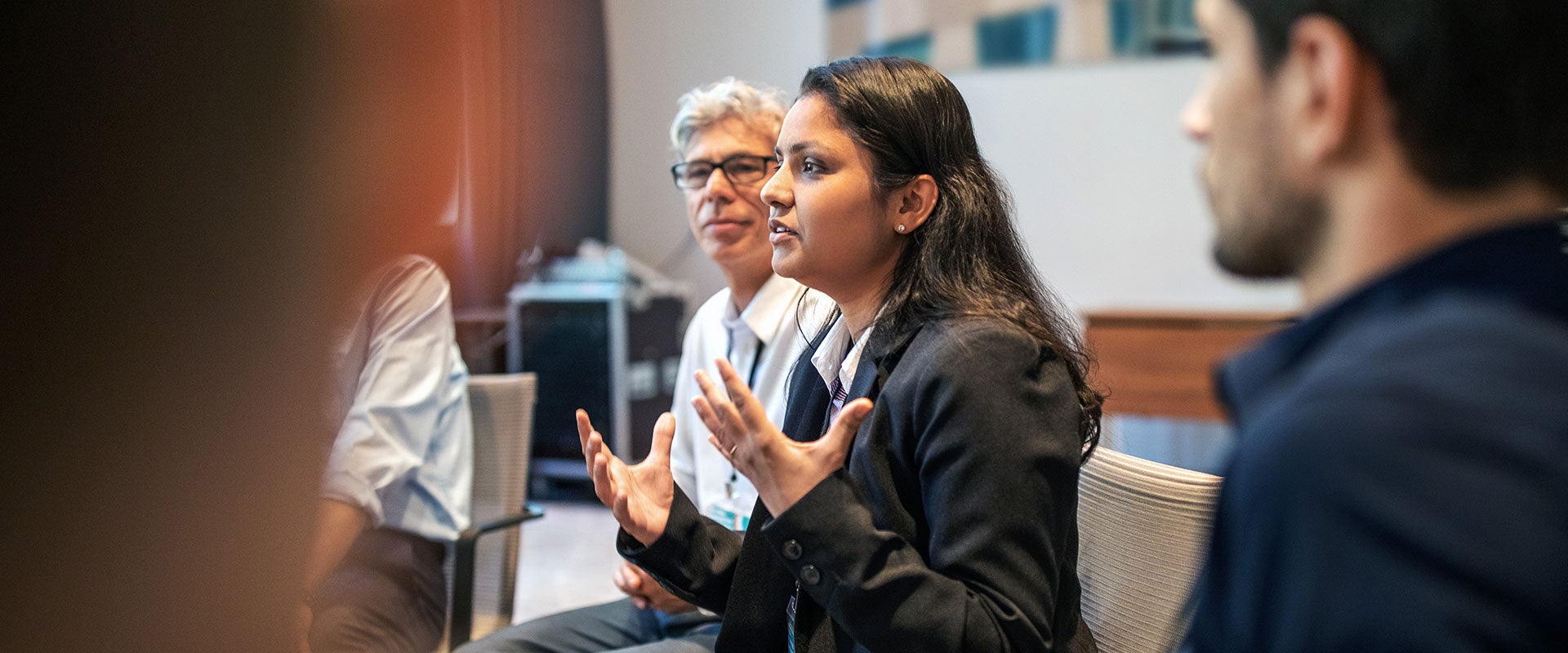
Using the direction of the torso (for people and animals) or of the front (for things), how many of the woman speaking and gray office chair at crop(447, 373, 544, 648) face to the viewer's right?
0

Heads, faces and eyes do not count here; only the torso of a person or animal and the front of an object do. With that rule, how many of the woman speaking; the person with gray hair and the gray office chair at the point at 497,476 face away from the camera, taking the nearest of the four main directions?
0

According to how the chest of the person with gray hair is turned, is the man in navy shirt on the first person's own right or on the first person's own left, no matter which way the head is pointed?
on the first person's own left

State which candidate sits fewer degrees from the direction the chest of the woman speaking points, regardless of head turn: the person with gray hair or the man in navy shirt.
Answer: the person with gray hair

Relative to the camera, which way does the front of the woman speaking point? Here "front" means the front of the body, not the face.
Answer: to the viewer's left

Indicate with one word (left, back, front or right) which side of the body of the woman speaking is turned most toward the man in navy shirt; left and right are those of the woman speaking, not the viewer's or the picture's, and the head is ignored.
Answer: left

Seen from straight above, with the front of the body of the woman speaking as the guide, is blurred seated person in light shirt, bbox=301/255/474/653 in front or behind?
in front

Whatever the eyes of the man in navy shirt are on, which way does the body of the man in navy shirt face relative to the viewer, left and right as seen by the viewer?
facing away from the viewer and to the left of the viewer

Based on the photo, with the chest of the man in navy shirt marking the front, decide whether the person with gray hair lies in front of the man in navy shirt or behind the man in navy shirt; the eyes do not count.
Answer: in front

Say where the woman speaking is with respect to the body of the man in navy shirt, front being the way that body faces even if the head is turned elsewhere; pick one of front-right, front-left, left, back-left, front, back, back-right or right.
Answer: front

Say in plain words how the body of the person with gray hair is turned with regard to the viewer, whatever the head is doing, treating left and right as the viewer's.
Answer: facing the viewer and to the left of the viewer

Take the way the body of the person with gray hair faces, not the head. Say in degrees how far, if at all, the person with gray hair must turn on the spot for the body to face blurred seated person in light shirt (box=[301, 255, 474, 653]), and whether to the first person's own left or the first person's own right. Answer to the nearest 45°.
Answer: approximately 45° to the first person's own right

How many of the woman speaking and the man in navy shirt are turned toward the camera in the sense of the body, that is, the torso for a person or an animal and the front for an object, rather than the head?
0

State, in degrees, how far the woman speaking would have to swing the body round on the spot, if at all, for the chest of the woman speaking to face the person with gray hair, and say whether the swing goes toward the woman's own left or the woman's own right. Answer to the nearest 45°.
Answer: approximately 90° to the woman's own right

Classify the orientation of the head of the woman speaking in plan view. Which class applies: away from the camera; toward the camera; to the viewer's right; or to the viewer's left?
to the viewer's left
